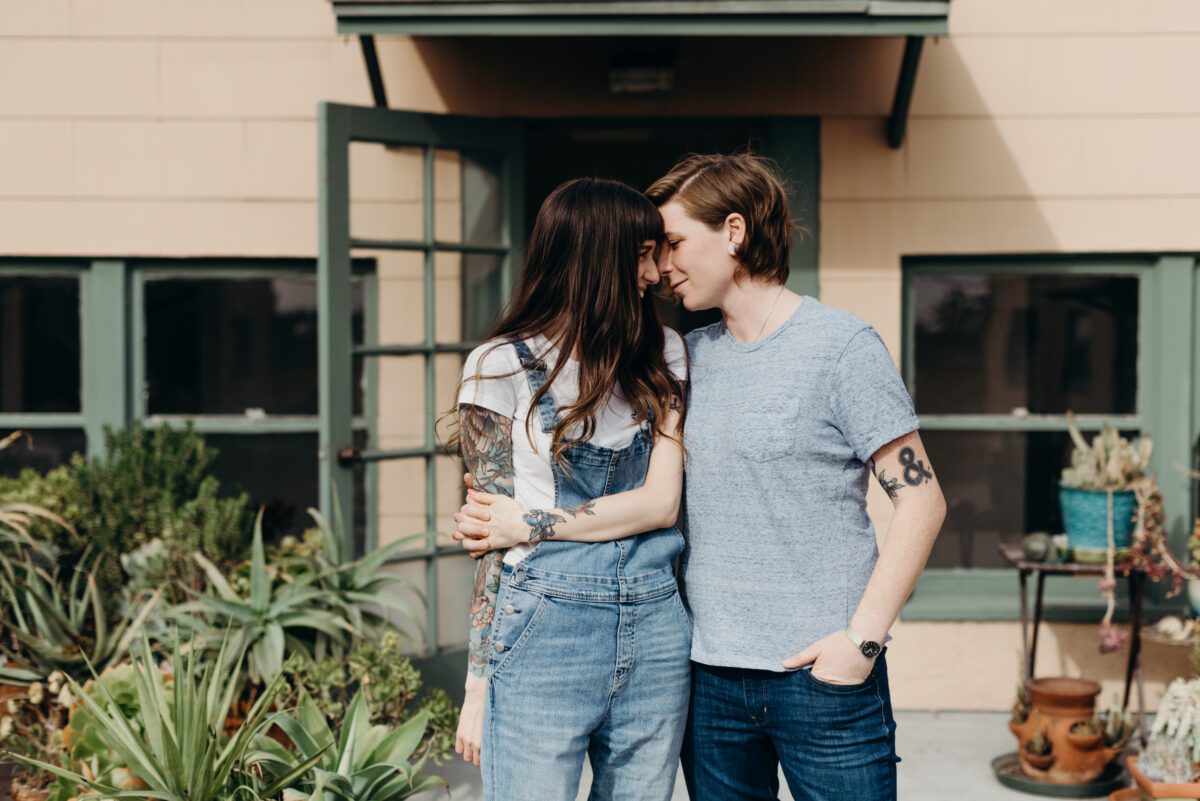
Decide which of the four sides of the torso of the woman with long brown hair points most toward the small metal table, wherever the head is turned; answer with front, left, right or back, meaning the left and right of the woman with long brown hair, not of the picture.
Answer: left

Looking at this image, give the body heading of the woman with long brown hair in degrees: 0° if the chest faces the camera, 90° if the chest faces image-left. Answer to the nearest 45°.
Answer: approximately 315°

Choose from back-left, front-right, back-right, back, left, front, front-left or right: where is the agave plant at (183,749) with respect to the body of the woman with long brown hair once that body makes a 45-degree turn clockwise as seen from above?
back-right

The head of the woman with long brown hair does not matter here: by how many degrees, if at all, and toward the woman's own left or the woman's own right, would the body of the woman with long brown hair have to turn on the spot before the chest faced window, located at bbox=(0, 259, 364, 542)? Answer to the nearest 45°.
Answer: approximately 180°

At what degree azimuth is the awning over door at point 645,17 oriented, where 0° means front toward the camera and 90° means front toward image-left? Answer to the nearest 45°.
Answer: approximately 0°

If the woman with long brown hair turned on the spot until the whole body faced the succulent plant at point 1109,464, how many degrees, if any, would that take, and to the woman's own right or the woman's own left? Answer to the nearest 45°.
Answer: approximately 90° to the woman's own left

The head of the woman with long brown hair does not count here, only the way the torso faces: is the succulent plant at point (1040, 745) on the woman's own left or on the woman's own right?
on the woman's own left

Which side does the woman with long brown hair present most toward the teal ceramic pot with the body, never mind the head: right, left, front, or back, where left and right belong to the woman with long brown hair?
left

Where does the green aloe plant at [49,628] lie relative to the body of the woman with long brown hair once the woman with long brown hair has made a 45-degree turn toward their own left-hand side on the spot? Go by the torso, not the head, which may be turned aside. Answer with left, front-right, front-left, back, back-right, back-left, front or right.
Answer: back-left

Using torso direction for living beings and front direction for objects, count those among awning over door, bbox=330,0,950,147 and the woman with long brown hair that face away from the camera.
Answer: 0

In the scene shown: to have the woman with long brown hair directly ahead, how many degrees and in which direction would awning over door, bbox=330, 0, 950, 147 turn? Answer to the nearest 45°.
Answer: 0° — it already faces them

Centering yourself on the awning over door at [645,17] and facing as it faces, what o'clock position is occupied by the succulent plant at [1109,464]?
The succulent plant is roughly at 9 o'clock from the awning over door.

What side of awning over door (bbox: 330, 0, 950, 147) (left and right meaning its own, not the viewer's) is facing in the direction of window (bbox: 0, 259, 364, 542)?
right
